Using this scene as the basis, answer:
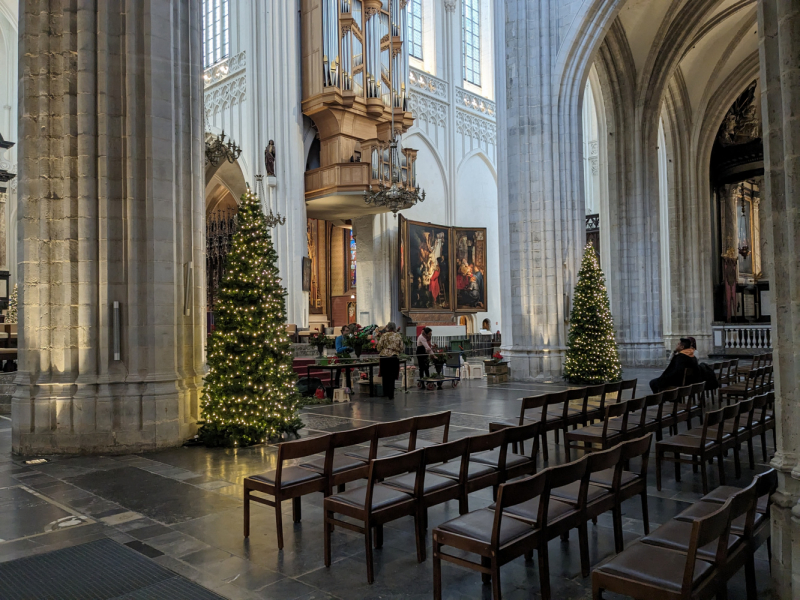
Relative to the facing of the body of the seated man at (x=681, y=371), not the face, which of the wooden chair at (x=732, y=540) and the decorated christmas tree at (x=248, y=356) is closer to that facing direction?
the decorated christmas tree

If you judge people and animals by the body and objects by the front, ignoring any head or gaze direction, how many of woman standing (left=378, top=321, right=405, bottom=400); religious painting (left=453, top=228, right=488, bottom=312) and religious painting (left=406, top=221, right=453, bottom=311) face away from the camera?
1

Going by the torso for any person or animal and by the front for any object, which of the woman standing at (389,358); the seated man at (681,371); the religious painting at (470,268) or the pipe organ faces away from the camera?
the woman standing

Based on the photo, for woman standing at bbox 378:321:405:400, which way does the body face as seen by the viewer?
away from the camera

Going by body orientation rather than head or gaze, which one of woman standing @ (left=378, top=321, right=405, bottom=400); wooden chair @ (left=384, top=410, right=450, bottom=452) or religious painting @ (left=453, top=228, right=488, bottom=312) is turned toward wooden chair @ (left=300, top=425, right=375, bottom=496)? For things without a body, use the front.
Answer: the religious painting

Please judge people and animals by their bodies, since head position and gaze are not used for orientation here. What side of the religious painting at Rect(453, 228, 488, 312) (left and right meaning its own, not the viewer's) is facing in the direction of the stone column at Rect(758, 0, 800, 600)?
front

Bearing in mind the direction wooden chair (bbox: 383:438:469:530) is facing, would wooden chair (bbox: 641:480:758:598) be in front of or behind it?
behind

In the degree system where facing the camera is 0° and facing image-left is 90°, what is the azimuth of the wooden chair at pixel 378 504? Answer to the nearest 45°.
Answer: approximately 135°

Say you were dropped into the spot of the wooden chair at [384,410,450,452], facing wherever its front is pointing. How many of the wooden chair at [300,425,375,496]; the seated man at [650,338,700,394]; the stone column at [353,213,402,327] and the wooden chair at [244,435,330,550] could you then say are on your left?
2

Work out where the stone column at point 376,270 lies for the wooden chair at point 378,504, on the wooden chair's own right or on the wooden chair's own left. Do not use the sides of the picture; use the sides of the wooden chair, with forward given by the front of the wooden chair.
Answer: on the wooden chair's own right

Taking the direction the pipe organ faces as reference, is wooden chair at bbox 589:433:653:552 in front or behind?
in front
